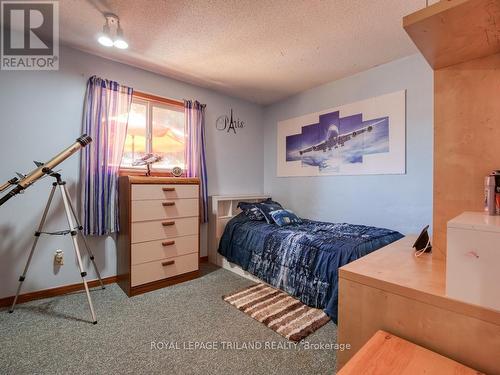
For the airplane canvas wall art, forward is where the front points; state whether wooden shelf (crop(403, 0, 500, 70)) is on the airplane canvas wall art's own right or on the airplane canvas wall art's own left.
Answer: on the airplane canvas wall art's own left

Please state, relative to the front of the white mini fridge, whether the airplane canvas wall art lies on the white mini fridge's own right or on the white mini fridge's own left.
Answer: on the white mini fridge's own right

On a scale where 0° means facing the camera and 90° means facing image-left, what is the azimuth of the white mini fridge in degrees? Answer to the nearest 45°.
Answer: approximately 45°

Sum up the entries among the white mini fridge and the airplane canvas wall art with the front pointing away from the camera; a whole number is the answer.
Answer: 0

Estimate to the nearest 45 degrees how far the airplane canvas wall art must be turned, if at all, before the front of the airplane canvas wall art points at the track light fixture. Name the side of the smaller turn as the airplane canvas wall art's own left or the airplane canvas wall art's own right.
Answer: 0° — it already faces it

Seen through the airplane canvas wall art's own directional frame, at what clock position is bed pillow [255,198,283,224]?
The bed pillow is roughly at 1 o'clock from the airplane canvas wall art.

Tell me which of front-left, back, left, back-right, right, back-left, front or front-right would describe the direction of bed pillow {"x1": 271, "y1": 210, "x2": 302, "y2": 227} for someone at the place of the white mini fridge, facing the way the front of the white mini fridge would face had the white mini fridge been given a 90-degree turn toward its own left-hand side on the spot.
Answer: back

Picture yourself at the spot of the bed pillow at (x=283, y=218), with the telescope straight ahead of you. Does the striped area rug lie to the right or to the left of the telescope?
left

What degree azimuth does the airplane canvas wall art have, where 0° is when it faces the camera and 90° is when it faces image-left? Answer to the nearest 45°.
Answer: approximately 45°

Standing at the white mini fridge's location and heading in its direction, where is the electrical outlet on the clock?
The electrical outlet is roughly at 1 o'clock from the white mini fridge.
